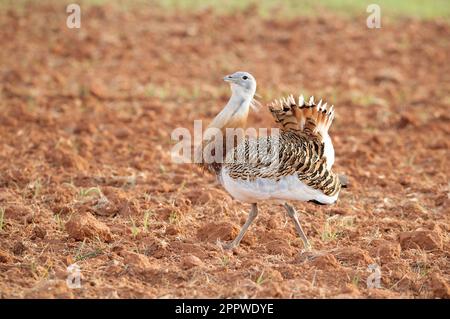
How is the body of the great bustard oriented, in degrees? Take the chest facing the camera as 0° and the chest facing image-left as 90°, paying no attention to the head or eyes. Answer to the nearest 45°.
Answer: approximately 90°

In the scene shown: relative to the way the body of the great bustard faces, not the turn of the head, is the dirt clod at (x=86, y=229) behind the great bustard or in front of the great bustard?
in front

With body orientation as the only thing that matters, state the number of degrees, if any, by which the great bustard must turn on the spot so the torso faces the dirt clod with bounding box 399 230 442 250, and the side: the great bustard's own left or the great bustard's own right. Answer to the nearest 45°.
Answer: approximately 180°

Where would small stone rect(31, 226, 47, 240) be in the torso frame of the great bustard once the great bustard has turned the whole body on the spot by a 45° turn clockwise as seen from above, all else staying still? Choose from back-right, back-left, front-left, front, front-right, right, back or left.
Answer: front-left

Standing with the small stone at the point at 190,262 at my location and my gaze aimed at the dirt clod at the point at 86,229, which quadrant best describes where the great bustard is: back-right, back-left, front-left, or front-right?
back-right

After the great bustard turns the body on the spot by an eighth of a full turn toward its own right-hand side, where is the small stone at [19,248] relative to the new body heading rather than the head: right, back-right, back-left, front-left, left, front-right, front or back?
front-left

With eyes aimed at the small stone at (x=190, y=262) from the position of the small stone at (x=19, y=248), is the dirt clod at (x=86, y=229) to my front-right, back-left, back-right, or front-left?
front-left

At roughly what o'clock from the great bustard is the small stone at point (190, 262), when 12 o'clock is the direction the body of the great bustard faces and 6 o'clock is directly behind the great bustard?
The small stone is roughly at 11 o'clock from the great bustard.
